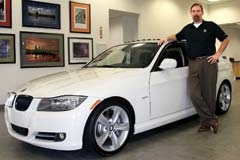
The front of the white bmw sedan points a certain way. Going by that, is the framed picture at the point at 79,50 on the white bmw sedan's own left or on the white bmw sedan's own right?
on the white bmw sedan's own right

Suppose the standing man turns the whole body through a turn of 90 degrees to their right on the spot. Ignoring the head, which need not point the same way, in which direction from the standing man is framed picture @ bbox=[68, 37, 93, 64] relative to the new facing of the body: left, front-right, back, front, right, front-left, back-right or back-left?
front-right

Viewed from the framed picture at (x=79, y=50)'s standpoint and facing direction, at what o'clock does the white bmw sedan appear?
The white bmw sedan is roughly at 12 o'clock from the framed picture.

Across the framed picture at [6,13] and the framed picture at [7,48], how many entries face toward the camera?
2

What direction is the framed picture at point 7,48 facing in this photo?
toward the camera

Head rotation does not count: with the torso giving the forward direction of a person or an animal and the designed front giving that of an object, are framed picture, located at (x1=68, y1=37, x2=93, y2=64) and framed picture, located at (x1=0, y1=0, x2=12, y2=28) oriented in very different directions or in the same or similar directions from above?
same or similar directions

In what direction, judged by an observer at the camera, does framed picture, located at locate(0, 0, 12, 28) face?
facing the viewer

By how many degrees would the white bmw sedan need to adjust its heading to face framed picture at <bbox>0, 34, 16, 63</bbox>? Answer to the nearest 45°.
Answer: approximately 90° to its right

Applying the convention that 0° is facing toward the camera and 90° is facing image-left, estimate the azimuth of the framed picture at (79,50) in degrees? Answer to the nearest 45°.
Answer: approximately 0°

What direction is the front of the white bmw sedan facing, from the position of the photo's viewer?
facing the viewer and to the left of the viewer

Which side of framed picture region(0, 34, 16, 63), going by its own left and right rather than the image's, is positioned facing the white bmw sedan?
front

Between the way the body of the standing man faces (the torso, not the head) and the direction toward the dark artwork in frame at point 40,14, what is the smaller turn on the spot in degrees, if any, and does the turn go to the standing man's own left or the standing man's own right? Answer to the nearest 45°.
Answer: approximately 135° to the standing man's own right

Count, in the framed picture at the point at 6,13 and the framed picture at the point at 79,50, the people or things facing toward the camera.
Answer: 2
